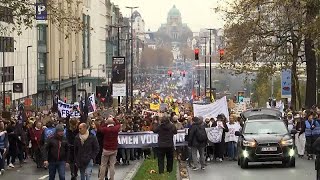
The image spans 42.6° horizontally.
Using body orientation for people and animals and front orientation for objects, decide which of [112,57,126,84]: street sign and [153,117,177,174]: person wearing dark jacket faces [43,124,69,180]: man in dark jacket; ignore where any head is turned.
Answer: the street sign

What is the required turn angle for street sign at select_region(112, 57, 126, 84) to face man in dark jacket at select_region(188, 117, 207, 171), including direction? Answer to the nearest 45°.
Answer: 0° — it already faces them

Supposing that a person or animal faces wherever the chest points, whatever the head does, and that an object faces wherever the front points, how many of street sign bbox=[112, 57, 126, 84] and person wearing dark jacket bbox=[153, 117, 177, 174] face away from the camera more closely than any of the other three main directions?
1

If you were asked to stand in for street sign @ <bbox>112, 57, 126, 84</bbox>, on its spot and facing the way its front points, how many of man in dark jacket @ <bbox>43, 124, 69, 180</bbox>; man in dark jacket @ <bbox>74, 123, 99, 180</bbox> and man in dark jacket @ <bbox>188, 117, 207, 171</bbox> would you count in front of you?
3

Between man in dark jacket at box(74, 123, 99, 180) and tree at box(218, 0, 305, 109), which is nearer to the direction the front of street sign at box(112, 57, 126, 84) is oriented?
the man in dark jacket

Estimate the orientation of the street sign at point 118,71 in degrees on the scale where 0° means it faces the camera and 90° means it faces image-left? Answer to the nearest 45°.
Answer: approximately 0°

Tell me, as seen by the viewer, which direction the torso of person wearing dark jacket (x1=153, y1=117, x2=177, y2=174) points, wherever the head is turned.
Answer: away from the camera

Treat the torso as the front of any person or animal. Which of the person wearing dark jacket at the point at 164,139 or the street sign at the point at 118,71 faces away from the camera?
the person wearing dark jacket

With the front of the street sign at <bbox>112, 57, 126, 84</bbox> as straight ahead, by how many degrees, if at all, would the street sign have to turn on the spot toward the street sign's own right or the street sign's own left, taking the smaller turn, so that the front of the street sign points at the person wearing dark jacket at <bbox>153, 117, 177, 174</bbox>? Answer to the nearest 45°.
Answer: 0° — it already faces them

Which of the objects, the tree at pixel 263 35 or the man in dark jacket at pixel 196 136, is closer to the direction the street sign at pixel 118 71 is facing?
the man in dark jacket

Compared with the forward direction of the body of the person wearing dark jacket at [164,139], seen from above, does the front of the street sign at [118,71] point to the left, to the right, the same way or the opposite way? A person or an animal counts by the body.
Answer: the opposite way
